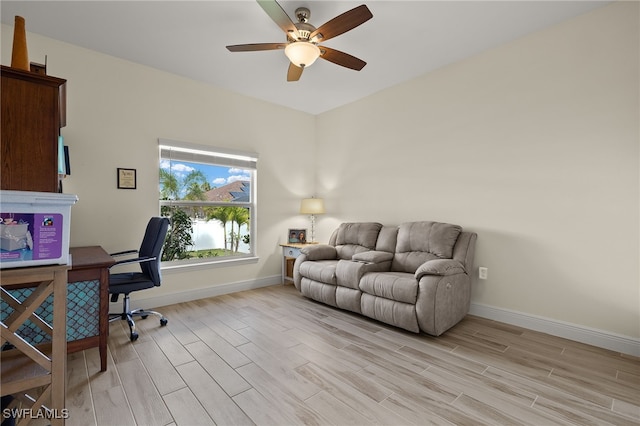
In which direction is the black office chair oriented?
to the viewer's left

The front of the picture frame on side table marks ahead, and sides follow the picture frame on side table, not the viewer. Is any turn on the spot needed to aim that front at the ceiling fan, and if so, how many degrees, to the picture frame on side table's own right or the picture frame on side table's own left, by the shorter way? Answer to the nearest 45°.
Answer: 0° — it already faces it

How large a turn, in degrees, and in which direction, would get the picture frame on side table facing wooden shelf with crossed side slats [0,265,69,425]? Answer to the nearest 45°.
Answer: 0° — it already faces it

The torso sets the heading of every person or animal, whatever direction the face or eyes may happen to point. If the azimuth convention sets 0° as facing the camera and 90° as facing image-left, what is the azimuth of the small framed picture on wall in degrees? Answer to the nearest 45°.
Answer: approximately 0°

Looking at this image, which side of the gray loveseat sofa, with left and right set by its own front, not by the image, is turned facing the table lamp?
right

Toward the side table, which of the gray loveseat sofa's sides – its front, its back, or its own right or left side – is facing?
right

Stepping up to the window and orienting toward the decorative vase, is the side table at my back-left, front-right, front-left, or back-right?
back-left

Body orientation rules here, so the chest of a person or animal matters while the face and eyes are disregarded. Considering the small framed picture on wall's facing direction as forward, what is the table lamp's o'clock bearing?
The table lamp is roughly at 9 o'clock from the small framed picture on wall.
